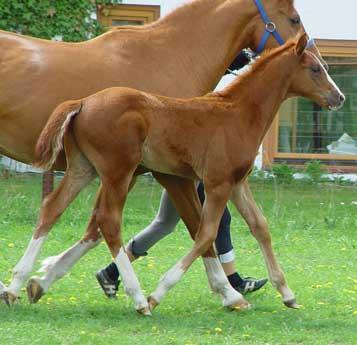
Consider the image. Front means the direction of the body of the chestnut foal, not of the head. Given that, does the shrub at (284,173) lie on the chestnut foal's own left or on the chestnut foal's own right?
on the chestnut foal's own left

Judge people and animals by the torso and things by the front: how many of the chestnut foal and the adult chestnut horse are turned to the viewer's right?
2

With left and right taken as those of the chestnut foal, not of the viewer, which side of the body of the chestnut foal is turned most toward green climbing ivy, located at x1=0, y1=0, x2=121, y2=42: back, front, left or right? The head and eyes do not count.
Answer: left

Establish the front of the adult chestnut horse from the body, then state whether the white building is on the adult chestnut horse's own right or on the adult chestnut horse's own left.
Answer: on the adult chestnut horse's own left

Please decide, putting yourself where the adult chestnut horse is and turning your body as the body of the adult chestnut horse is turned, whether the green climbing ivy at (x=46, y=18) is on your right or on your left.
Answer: on your left

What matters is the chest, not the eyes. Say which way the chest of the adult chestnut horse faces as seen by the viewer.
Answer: to the viewer's right

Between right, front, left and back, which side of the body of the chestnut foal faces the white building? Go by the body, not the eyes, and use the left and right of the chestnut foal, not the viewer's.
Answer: left

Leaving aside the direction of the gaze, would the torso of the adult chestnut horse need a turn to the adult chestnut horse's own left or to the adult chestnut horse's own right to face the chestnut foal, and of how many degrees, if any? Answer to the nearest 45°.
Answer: approximately 90° to the adult chestnut horse's own right

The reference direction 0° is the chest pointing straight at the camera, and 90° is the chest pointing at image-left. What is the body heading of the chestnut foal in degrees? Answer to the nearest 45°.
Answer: approximately 270°

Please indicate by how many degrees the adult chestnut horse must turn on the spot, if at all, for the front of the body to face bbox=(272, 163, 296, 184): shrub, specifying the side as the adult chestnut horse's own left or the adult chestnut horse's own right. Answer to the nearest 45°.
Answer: approximately 90° to the adult chestnut horse's own left
